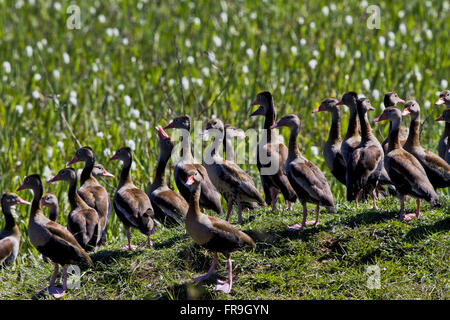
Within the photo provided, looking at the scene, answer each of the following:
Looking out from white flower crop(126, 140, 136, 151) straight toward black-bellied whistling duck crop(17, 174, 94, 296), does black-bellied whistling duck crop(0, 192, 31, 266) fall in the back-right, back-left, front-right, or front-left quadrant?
front-right

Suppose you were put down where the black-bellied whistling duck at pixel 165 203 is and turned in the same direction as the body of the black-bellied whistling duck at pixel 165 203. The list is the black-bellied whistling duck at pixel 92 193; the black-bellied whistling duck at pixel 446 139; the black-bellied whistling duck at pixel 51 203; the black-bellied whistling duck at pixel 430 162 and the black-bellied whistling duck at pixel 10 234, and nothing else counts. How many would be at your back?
2

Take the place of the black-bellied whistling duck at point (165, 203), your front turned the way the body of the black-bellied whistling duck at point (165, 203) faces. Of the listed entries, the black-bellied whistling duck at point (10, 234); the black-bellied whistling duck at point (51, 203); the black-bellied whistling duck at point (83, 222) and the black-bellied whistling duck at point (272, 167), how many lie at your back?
1

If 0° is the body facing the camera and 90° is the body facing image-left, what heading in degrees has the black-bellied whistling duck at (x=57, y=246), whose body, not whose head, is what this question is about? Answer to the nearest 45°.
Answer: approximately 90°

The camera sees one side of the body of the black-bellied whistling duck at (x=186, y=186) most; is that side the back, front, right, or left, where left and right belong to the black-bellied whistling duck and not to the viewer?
left

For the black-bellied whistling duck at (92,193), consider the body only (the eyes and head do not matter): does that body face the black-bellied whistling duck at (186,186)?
no

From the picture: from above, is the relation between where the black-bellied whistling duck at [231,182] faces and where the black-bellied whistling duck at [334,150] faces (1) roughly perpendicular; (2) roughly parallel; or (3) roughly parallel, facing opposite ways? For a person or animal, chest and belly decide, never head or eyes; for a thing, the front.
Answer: roughly parallel

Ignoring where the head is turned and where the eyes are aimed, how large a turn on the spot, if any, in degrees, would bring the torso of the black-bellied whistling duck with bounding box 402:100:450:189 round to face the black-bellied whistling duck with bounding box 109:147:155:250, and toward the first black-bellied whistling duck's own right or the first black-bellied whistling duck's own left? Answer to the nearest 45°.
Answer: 0° — it already faces it

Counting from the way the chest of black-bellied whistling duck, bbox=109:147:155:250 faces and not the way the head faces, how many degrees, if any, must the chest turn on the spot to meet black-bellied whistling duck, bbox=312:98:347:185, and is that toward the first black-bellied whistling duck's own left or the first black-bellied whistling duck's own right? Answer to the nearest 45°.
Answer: approximately 135° to the first black-bellied whistling duck's own right

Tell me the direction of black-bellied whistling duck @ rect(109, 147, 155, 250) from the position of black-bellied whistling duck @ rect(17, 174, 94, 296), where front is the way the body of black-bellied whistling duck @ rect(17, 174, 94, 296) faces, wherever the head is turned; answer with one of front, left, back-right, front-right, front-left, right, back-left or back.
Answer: back-right

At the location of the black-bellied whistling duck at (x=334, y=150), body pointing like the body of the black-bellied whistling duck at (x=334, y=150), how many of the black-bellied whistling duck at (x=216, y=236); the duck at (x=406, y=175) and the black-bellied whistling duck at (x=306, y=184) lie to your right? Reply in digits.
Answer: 0

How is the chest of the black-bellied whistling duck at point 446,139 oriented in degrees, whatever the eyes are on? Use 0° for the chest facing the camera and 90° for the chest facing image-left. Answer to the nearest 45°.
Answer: approximately 90°

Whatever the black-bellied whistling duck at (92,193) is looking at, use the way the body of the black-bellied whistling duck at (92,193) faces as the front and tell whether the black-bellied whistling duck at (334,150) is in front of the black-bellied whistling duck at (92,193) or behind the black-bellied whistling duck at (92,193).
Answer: behind
